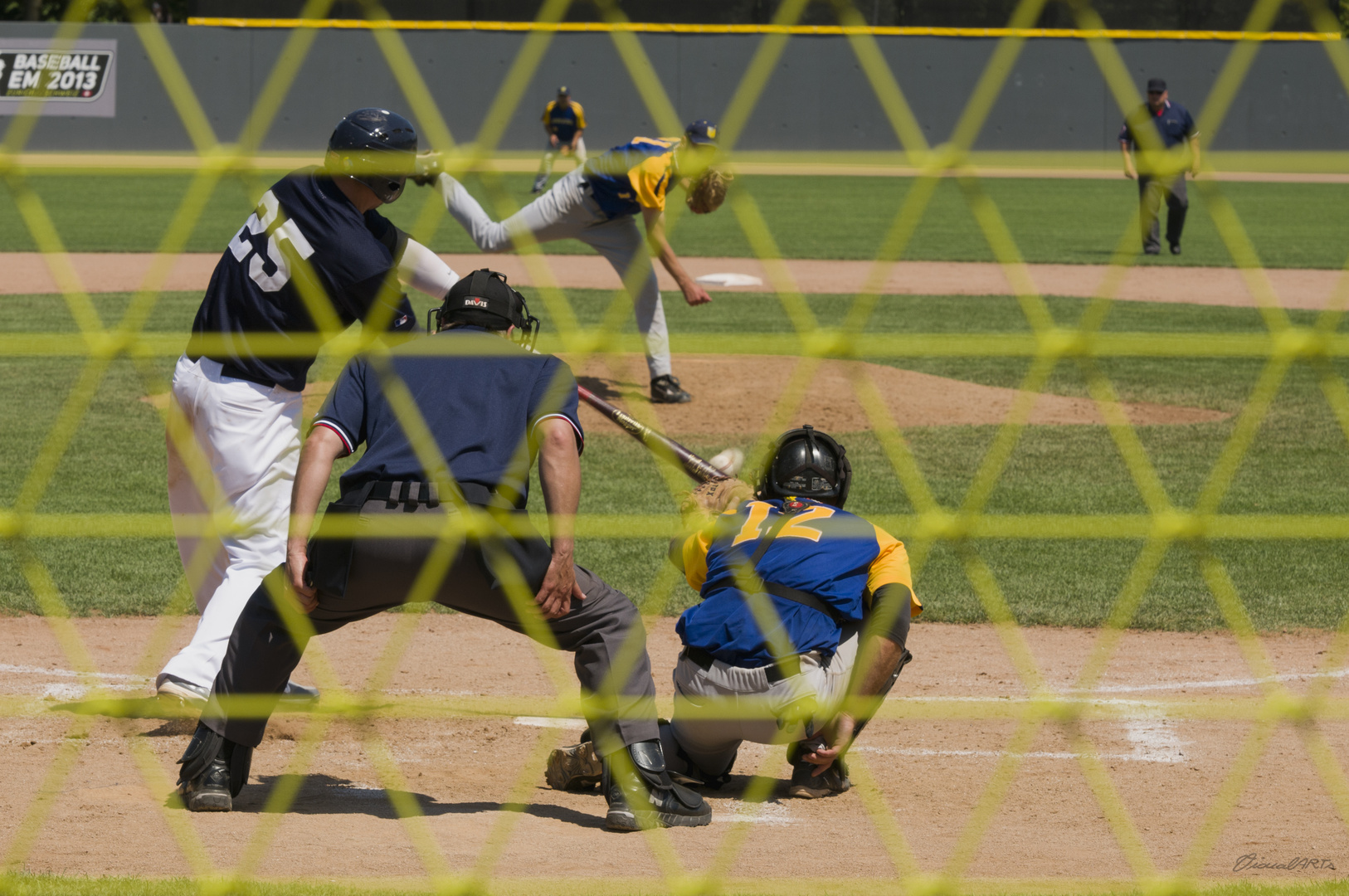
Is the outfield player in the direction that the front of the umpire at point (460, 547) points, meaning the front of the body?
yes

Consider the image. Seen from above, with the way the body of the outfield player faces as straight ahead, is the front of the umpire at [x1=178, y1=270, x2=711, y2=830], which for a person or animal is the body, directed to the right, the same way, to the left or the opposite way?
the opposite way

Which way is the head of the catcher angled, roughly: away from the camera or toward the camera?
away from the camera

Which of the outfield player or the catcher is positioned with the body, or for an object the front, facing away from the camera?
the catcher

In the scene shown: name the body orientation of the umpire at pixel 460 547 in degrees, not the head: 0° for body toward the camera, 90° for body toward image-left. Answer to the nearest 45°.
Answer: approximately 180°

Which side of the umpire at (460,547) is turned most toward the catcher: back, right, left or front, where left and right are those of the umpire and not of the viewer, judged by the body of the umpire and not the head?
right

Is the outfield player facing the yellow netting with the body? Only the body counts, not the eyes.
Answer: yes

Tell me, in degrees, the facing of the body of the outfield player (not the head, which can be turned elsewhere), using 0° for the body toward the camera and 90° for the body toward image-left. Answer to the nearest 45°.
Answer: approximately 0°

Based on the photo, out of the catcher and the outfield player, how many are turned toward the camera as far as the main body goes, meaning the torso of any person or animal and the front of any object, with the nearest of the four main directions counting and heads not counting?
1

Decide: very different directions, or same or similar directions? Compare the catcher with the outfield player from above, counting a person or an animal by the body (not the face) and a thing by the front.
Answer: very different directions

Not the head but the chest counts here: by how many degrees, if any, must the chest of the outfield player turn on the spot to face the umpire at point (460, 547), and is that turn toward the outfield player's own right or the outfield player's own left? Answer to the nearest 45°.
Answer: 0° — they already face them

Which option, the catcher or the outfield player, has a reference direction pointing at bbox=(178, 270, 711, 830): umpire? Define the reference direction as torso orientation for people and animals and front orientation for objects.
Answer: the outfield player

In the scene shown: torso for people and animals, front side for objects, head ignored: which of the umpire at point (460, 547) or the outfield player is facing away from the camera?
the umpire

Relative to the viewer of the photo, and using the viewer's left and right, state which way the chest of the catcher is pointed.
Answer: facing away from the viewer
